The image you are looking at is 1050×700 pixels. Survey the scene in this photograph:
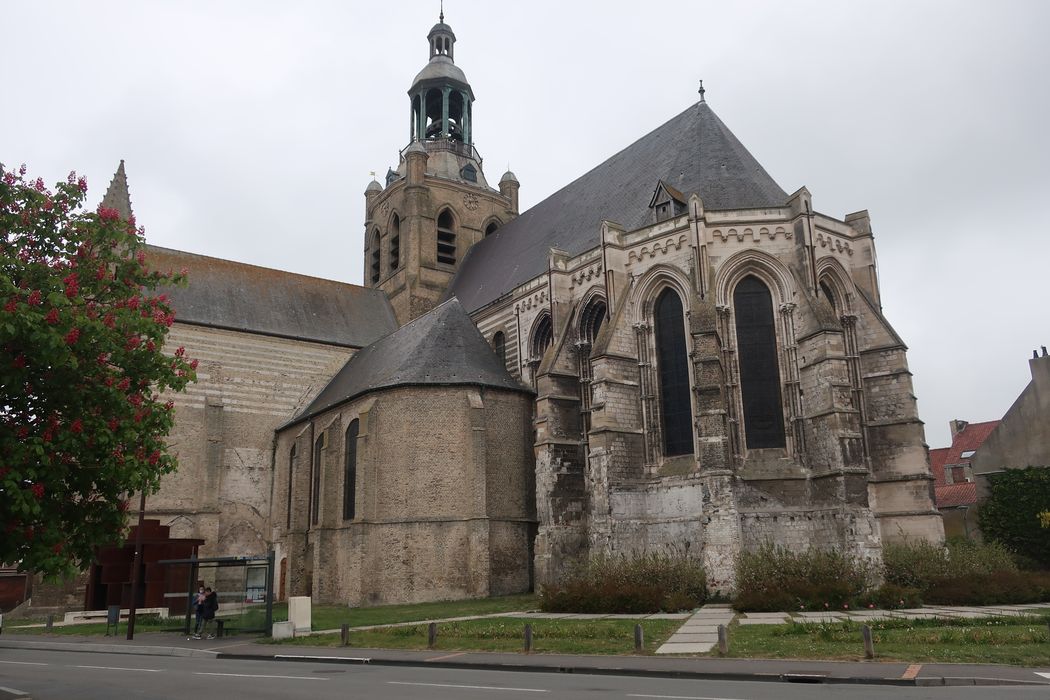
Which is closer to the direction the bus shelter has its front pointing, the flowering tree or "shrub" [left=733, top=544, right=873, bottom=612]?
the flowering tree

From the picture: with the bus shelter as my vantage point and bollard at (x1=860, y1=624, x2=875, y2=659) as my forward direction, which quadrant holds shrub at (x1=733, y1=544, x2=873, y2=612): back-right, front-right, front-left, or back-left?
front-left

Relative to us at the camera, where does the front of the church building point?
facing away from the viewer and to the left of the viewer

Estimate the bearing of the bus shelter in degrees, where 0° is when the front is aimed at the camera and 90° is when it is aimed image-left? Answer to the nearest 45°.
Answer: approximately 45°

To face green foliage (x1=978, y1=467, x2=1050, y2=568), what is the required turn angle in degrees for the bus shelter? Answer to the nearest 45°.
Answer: approximately 135° to its left

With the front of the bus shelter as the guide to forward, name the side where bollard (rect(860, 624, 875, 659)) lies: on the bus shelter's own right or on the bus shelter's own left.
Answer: on the bus shelter's own left

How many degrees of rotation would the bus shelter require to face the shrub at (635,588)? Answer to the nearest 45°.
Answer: approximately 135° to its left

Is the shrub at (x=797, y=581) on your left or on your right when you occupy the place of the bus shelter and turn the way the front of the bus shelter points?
on your left
